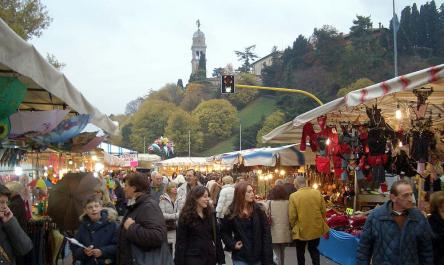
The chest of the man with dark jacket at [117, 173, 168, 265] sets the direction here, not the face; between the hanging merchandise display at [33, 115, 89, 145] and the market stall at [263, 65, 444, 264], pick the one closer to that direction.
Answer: the hanging merchandise display

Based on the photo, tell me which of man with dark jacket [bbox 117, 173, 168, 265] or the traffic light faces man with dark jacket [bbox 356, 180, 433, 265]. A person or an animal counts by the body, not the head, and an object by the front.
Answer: the traffic light

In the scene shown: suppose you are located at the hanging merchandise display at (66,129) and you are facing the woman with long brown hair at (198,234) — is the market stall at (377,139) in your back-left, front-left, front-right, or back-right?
front-left

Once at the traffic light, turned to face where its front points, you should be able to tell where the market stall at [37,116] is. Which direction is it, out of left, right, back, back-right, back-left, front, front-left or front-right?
front

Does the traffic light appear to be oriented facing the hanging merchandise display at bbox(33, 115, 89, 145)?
yes

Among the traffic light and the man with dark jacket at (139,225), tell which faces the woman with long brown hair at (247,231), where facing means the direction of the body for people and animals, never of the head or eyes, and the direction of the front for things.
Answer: the traffic light

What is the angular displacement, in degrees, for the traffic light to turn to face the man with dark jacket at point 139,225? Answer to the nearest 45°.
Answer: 0° — it already faces them

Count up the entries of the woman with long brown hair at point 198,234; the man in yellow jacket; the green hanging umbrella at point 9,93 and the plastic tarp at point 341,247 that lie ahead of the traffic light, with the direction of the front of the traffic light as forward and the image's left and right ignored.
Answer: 4

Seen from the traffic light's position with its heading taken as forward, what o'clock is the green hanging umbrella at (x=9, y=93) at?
The green hanging umbrella is roughly at 12 o'clock from the traffic light.

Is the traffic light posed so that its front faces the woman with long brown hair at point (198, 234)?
yes

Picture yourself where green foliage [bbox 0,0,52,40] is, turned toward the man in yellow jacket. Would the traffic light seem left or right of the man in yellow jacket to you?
left

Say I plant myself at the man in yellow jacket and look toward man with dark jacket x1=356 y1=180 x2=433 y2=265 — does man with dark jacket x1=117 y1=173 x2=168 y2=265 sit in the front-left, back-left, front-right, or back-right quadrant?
front-right

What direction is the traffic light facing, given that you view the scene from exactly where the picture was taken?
facing the viewer

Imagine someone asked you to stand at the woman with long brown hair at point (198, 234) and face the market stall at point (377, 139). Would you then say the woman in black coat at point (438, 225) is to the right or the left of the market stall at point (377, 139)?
right

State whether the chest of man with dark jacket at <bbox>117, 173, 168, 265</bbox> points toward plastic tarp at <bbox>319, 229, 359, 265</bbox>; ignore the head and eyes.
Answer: no
